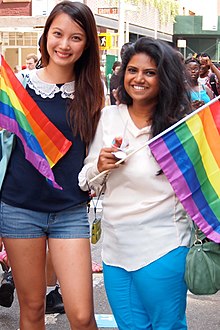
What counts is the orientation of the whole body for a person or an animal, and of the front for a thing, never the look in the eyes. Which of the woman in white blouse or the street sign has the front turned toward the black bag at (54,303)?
the street sign

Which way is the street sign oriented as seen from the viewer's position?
toward the camera

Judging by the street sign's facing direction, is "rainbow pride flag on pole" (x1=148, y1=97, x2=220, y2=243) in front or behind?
in front

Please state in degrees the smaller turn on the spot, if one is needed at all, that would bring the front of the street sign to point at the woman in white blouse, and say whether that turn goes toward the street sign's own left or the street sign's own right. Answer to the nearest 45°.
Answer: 0° — it already faces them

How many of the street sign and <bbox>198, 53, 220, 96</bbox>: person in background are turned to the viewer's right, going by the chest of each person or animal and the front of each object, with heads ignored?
0

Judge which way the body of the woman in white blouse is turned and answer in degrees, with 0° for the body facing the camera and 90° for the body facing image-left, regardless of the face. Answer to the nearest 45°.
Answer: approximately 45°

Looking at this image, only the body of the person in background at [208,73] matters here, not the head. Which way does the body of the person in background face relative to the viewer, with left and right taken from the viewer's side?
facing the viewer and to the left of the viewer

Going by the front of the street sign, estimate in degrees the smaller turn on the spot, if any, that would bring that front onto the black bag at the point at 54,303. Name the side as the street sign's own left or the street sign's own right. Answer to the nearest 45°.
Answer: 0° — it already faces it
